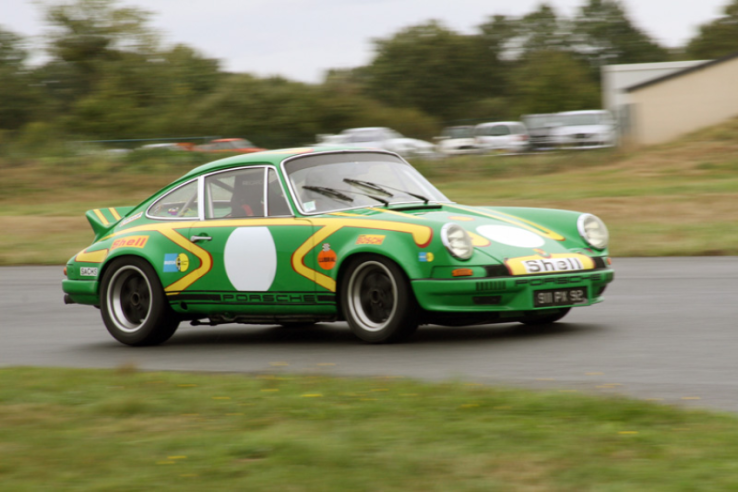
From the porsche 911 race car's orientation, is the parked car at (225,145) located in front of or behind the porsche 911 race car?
behind

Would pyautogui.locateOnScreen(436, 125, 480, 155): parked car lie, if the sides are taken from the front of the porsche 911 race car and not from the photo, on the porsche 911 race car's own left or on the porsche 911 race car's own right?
on the porsche 911 race car's own left

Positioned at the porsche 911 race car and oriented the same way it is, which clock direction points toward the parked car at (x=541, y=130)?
The parked car is roughly at 8 o'clock from the porsche 911 race car.

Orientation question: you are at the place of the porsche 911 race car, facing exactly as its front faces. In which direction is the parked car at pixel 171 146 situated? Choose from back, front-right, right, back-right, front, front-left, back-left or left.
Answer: back-left

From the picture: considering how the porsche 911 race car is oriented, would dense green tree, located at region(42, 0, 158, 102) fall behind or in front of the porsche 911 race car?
behind

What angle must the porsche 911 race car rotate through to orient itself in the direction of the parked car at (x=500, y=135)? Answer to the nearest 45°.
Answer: approximately 135° to its left

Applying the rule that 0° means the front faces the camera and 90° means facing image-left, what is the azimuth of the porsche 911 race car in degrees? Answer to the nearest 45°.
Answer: approximately 315°

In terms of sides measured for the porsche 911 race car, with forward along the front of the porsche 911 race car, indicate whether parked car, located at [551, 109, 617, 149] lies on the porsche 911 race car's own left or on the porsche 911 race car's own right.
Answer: on the porsche 911 race car's own left
